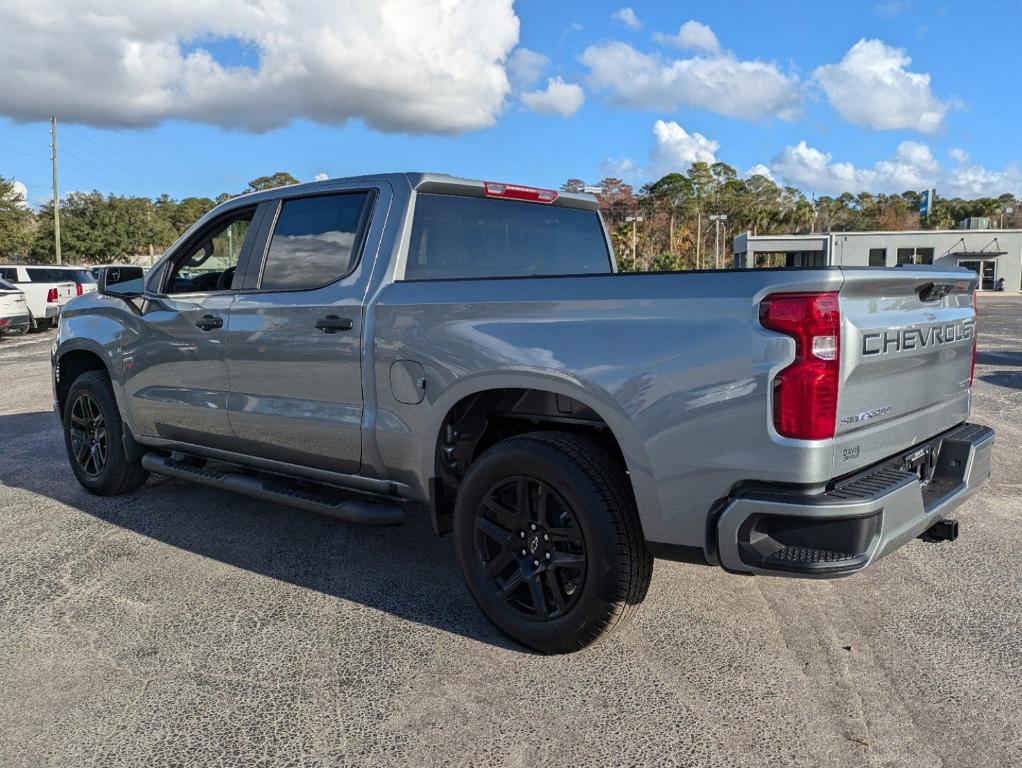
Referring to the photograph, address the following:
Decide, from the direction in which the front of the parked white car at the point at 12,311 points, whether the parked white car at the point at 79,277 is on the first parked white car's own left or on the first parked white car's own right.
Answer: on the first parked white car's own right

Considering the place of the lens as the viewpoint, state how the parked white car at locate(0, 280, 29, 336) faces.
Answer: facing away from the viewer and to the left of the viewer

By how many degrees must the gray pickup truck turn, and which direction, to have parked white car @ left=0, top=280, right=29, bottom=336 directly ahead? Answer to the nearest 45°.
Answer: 0° — it already faces it

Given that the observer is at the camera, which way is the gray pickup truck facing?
facing away from the viewer and to the left of the viewer

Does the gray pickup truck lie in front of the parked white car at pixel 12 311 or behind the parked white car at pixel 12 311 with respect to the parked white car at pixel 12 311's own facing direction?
behind

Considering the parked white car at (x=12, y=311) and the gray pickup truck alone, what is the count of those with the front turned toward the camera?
0

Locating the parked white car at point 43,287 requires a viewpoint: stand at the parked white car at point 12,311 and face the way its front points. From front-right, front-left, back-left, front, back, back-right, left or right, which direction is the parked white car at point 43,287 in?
front-right

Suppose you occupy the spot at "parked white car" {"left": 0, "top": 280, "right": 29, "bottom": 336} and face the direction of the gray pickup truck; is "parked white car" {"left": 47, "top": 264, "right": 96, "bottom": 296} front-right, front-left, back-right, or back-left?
back-left
